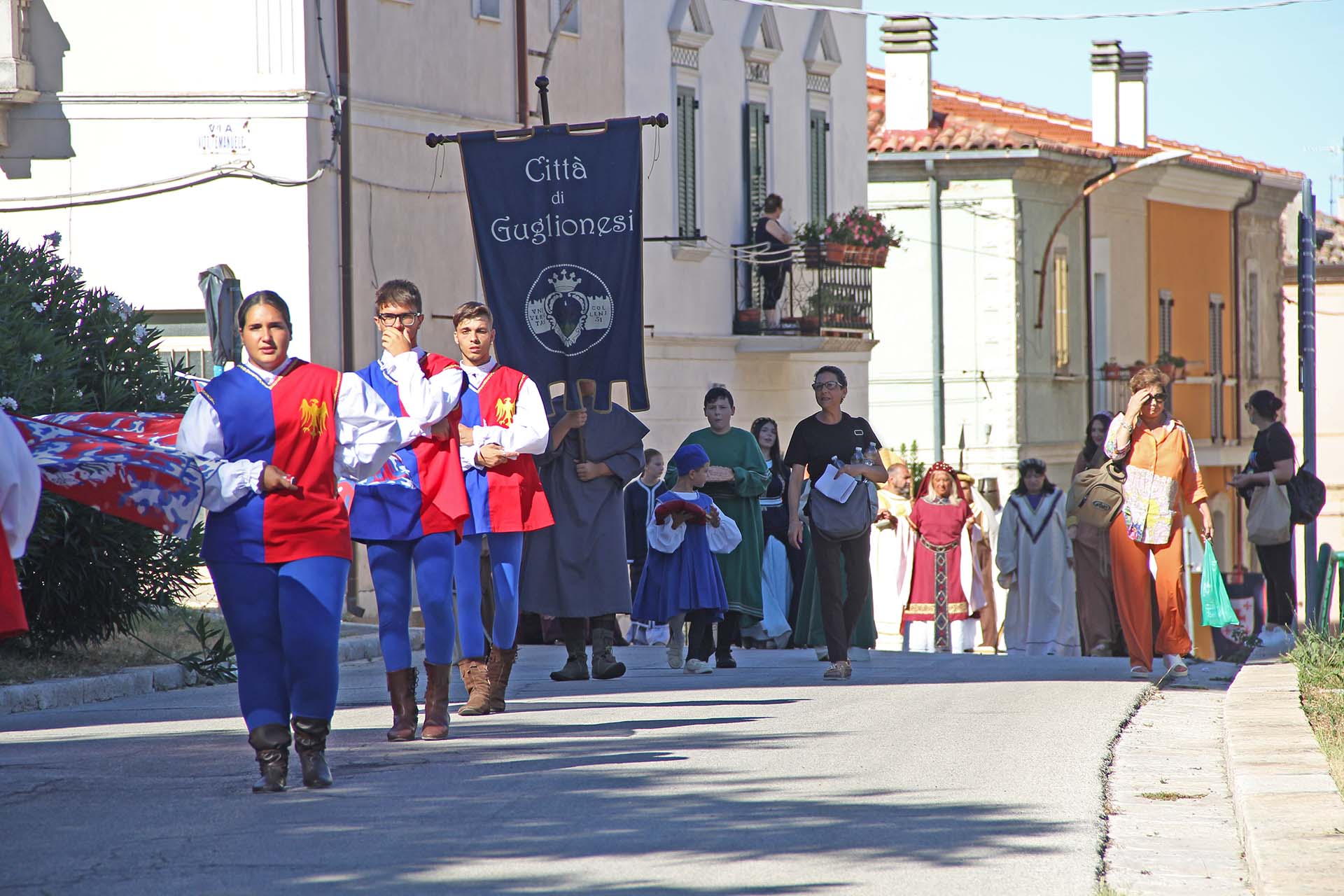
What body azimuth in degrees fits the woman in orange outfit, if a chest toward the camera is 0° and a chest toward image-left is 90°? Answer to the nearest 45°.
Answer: approximately 0°

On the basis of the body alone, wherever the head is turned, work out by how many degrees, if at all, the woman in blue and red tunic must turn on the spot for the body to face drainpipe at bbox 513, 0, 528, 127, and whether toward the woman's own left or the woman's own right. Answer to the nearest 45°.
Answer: approximately 180°

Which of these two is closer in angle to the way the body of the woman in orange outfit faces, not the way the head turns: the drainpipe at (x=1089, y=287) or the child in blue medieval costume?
the child in blue medieval costume

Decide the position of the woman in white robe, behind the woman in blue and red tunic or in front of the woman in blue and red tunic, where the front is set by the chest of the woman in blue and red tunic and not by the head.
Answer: behind

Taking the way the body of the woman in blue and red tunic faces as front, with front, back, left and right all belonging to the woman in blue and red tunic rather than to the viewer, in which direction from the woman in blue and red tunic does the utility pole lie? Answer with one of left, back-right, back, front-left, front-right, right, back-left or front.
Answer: back-left
